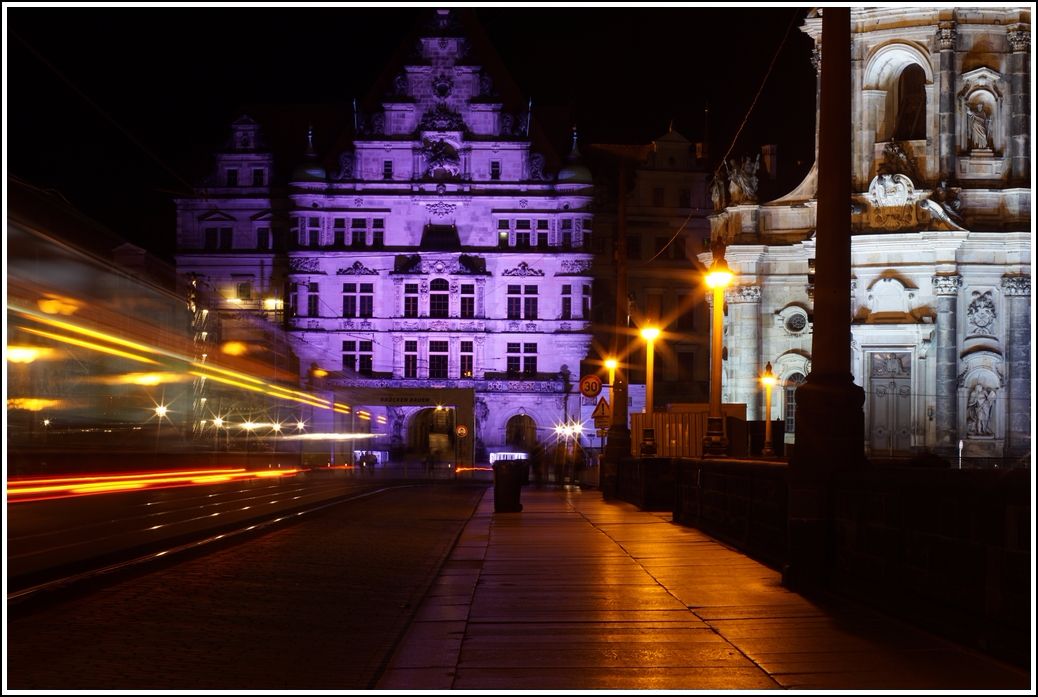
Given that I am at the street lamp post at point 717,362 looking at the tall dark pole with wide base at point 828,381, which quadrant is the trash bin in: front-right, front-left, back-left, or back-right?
back-right

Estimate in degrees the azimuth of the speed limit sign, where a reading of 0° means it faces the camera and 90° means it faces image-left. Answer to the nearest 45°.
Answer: approximately 0°

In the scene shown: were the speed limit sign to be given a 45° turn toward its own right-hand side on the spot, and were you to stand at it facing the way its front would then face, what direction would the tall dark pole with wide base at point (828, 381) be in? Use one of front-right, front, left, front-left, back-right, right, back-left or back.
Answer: front-left

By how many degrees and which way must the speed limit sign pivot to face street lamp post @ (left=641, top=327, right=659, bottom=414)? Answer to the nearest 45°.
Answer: approximately 90° to its left

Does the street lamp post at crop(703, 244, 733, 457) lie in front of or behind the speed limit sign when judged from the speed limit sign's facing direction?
in front

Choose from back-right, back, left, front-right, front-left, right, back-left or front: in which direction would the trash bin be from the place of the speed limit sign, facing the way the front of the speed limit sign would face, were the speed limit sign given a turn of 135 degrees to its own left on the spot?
back-right
